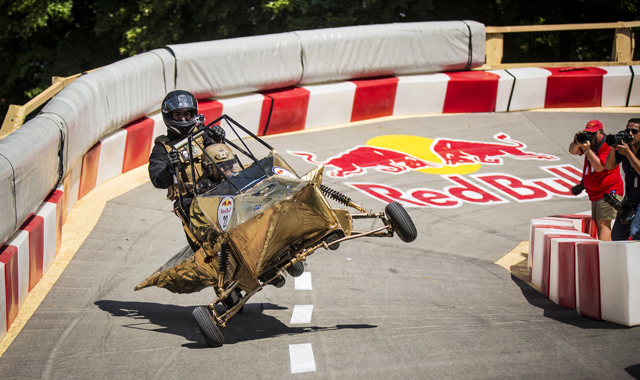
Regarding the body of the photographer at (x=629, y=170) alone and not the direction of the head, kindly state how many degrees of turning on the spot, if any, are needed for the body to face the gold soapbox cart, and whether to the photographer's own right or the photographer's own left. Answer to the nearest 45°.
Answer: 0° — they already face it

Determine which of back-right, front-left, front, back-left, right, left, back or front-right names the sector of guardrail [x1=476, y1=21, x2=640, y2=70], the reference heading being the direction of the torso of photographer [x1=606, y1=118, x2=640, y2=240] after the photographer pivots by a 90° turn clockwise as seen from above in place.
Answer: front-right

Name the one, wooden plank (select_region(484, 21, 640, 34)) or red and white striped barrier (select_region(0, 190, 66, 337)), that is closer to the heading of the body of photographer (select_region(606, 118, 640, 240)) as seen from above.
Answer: the red and white striped barrier

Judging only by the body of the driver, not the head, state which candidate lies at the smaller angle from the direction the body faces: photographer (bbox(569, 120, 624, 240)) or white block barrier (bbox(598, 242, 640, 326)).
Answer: the white block barrier

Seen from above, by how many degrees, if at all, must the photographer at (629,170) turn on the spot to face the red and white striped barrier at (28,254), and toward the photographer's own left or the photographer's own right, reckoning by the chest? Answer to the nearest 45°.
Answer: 0° — they already face it

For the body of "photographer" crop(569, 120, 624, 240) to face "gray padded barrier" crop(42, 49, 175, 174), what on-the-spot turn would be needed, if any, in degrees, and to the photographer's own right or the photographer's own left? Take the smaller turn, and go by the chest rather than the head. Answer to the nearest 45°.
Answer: approximately 45° to the photographer's own right

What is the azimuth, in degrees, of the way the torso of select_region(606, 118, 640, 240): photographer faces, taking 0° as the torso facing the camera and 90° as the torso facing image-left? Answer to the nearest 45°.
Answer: approximately 45°

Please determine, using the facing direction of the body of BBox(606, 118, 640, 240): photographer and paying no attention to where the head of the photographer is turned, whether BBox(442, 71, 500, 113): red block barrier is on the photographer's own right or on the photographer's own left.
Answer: on the photographer's own right

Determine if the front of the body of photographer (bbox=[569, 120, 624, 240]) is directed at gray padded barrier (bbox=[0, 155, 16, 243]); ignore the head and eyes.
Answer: yes

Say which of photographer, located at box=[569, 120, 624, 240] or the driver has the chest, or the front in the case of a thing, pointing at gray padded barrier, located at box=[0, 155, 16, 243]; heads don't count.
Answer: the photographer

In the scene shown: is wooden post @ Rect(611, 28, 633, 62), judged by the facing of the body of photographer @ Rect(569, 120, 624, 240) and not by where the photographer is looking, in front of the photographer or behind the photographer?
behind

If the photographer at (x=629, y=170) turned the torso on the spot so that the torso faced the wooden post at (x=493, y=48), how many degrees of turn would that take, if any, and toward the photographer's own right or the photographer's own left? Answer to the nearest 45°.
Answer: approximately 135° to the photographer's own right
